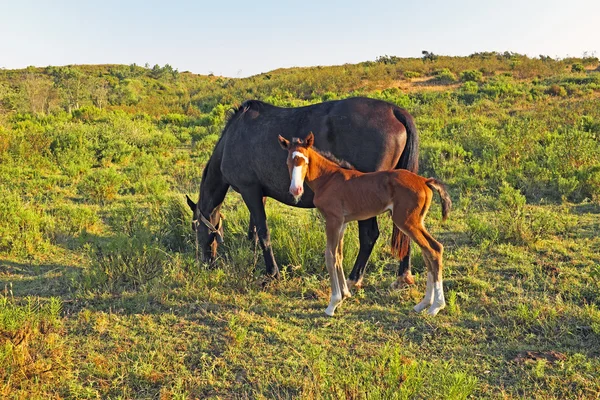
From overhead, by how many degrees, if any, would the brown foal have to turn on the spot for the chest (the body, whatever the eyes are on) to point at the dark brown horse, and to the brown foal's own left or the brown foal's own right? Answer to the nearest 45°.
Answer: approximately 45° to the brown foal's own right

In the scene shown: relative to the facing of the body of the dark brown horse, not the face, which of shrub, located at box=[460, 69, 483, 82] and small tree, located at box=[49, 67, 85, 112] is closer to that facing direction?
the small tree

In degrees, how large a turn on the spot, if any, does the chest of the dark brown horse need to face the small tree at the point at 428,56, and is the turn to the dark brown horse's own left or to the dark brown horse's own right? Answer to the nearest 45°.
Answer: approximately 90° to the dark brown horse's own right

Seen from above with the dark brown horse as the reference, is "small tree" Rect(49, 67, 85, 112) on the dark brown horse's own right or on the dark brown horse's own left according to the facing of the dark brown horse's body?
on the dark brown horse's own right

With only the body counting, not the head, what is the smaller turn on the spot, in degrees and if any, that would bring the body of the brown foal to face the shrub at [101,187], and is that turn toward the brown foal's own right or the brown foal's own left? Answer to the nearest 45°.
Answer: approximately 45° to the brown foal's own right

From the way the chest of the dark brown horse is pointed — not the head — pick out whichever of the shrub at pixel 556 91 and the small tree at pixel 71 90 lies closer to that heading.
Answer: the small tree

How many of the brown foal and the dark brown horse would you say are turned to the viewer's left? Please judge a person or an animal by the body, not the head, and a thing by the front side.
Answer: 2

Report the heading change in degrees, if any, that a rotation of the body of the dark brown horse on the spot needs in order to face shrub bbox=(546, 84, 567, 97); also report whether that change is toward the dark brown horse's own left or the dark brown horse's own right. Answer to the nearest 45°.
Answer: approximately 135° to the dark brown horse's own right

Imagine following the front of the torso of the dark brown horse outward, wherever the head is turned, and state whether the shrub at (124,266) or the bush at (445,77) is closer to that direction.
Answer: the shrub

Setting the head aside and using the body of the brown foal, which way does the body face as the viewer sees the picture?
to the viewer's left

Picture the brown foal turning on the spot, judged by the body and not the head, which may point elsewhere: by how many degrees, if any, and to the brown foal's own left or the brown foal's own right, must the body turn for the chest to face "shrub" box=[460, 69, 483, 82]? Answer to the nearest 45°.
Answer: approximately 90° to the brown foal's own right

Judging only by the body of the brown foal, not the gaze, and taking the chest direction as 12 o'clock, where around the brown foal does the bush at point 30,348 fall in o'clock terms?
The bush is roughly at 11 o'clock from the brown foal.

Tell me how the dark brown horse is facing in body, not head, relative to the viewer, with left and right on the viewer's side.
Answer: facing to the left of the viewer
